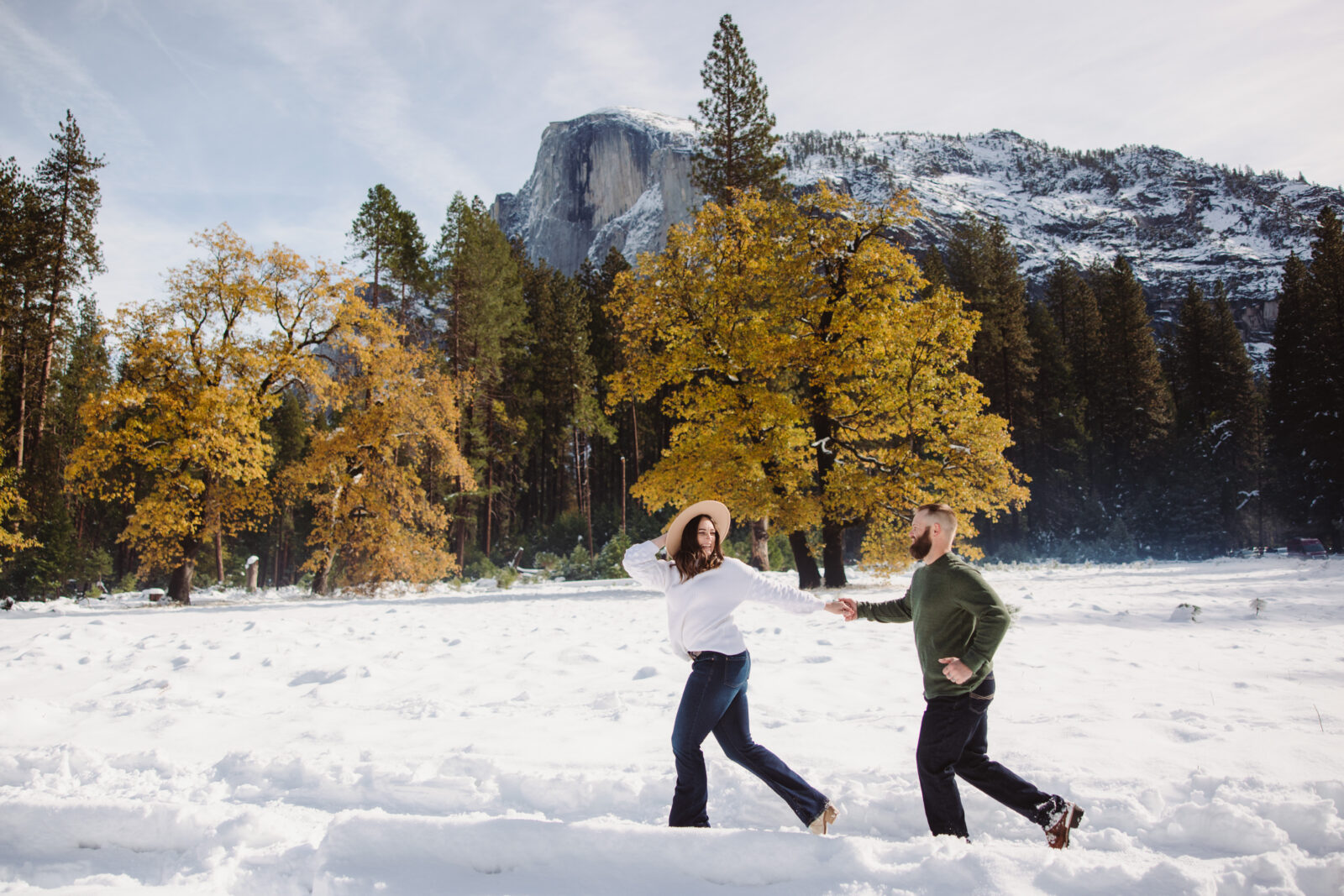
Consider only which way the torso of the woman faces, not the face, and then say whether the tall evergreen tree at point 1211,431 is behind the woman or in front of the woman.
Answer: behind

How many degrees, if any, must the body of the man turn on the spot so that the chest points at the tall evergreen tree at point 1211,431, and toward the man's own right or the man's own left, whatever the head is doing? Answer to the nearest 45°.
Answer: approximately 90° to the man's own right

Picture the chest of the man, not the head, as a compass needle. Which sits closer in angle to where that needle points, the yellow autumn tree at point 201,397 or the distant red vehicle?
the yellow autumn tree

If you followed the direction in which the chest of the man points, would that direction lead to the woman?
yes

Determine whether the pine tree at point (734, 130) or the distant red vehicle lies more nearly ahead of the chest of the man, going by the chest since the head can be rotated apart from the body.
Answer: the pine tree

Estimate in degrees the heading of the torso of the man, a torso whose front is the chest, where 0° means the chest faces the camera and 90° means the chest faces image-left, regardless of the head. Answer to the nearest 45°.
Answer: approximately 90°
